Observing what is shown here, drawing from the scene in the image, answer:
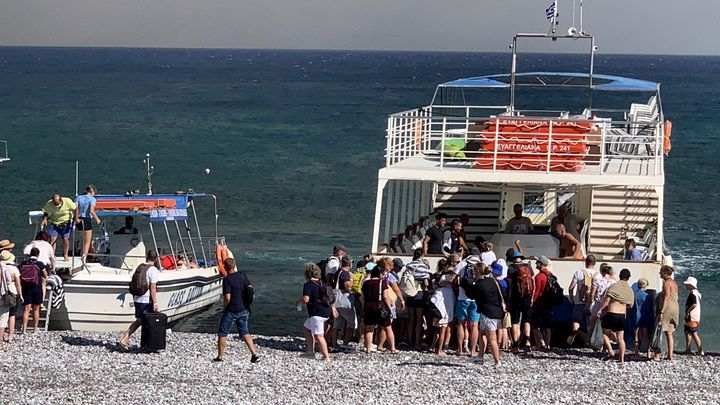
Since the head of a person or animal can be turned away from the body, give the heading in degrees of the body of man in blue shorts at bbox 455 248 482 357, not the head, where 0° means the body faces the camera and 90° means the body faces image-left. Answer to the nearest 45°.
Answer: approximately 180°

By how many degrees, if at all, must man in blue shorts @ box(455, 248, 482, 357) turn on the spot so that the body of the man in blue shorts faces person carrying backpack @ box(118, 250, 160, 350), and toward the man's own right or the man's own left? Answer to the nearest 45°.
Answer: approximately 90° to the man's own left

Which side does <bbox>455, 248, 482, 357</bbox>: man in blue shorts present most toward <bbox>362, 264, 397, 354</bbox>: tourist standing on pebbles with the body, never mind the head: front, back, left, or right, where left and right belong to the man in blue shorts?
left

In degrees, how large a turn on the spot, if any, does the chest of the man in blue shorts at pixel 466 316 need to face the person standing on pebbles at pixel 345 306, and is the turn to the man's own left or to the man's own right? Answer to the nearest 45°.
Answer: approximately 90° to the man's own left

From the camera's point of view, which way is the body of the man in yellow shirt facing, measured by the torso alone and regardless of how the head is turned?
toward the camera

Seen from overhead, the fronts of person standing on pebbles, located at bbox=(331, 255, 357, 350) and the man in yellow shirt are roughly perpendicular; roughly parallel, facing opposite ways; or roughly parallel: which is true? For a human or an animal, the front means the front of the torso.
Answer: roughly perpendicular

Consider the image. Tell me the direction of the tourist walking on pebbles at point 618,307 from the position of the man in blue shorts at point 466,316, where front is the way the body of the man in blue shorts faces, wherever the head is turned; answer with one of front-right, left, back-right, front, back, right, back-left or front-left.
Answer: right
